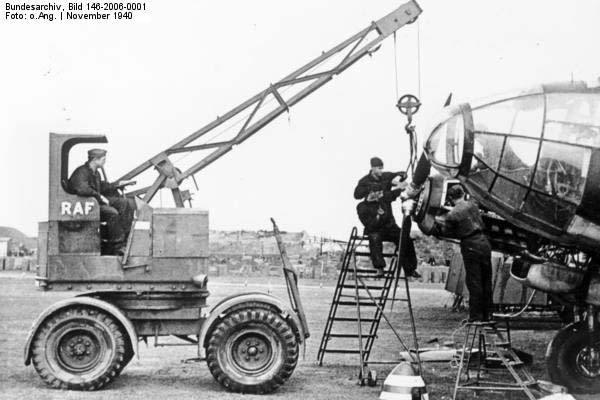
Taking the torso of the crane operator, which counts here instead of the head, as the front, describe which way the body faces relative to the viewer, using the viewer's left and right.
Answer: facing to the right of the viewer

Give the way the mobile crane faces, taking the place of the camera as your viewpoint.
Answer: facing to the right of the viewer

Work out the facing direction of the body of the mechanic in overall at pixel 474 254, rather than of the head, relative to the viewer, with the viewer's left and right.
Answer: facing away from the viewer and to the left of the viewer

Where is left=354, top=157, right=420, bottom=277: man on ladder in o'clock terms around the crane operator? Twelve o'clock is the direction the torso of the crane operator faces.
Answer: The man on ladder is roughly at 12 o'clock from the crane operator.

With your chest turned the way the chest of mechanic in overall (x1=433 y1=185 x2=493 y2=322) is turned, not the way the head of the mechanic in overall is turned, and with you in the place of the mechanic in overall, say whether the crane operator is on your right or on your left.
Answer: on your left

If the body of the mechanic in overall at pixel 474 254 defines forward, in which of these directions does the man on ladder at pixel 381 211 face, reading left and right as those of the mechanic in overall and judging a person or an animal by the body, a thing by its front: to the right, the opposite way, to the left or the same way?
the opposite way

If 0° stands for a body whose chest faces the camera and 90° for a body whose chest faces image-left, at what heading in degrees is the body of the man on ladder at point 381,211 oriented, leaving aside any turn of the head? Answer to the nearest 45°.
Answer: approximately 315°

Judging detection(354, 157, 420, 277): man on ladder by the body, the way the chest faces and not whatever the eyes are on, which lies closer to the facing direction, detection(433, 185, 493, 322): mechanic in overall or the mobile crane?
the mechanic in overall
